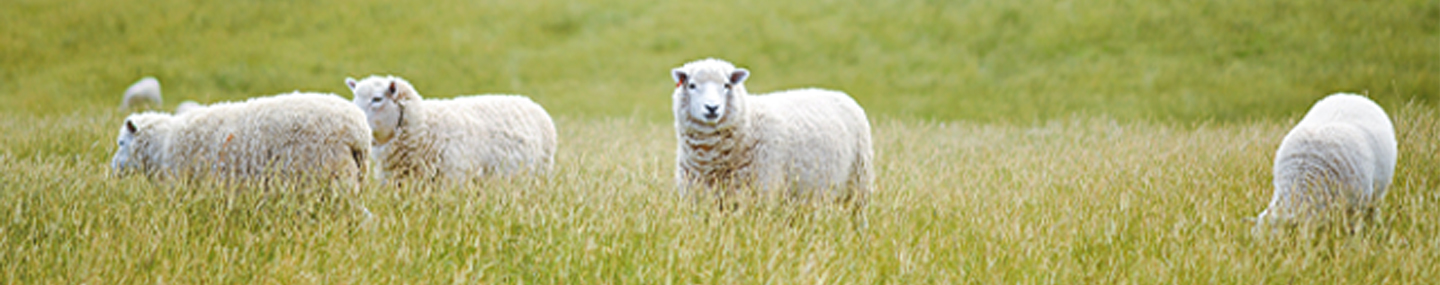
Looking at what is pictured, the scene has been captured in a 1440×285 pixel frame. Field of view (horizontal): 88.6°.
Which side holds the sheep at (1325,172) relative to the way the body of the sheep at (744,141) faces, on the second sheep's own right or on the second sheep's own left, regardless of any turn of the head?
on the second sheep's own left

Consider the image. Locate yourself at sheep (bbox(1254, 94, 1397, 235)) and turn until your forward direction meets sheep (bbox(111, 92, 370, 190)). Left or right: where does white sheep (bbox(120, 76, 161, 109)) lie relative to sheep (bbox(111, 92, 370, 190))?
right

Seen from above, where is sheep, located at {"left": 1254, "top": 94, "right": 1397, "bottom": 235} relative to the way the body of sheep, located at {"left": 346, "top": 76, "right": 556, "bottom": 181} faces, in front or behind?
behind

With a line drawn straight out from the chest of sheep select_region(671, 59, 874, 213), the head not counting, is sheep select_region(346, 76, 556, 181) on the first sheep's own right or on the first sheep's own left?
on the first sheep's own right

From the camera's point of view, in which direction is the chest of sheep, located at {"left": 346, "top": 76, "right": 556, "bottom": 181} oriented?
to the viewer's left

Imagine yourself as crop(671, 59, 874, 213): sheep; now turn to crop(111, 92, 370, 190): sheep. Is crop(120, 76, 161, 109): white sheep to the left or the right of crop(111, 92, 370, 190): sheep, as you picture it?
right

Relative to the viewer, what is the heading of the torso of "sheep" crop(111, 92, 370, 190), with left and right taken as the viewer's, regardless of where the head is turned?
facing to the left of the viewer

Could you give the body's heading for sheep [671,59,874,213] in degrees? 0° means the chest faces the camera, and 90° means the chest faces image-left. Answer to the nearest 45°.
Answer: approximately 45°
